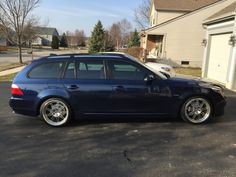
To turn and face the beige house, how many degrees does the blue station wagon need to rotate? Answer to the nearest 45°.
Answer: approximately 90° to its left

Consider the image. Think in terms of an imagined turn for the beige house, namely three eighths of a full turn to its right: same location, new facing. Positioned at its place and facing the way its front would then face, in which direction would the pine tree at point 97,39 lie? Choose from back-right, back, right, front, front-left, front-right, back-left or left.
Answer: left

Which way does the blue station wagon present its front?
to the viewer's right

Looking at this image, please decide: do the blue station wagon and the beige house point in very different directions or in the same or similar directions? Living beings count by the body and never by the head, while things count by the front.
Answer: very different directions

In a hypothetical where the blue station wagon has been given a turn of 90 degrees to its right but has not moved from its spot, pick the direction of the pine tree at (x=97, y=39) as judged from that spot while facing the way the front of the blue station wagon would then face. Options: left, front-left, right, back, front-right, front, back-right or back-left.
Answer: back
